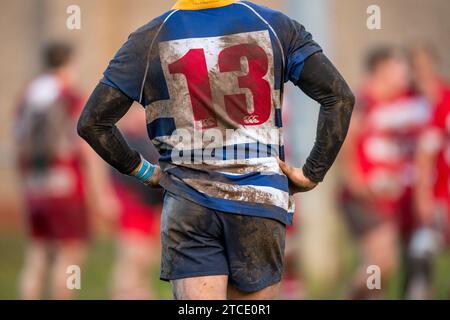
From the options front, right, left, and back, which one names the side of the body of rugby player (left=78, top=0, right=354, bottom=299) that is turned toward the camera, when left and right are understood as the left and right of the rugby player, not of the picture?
back

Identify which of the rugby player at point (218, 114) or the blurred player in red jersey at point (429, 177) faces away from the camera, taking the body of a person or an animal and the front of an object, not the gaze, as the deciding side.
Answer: the rugby player
